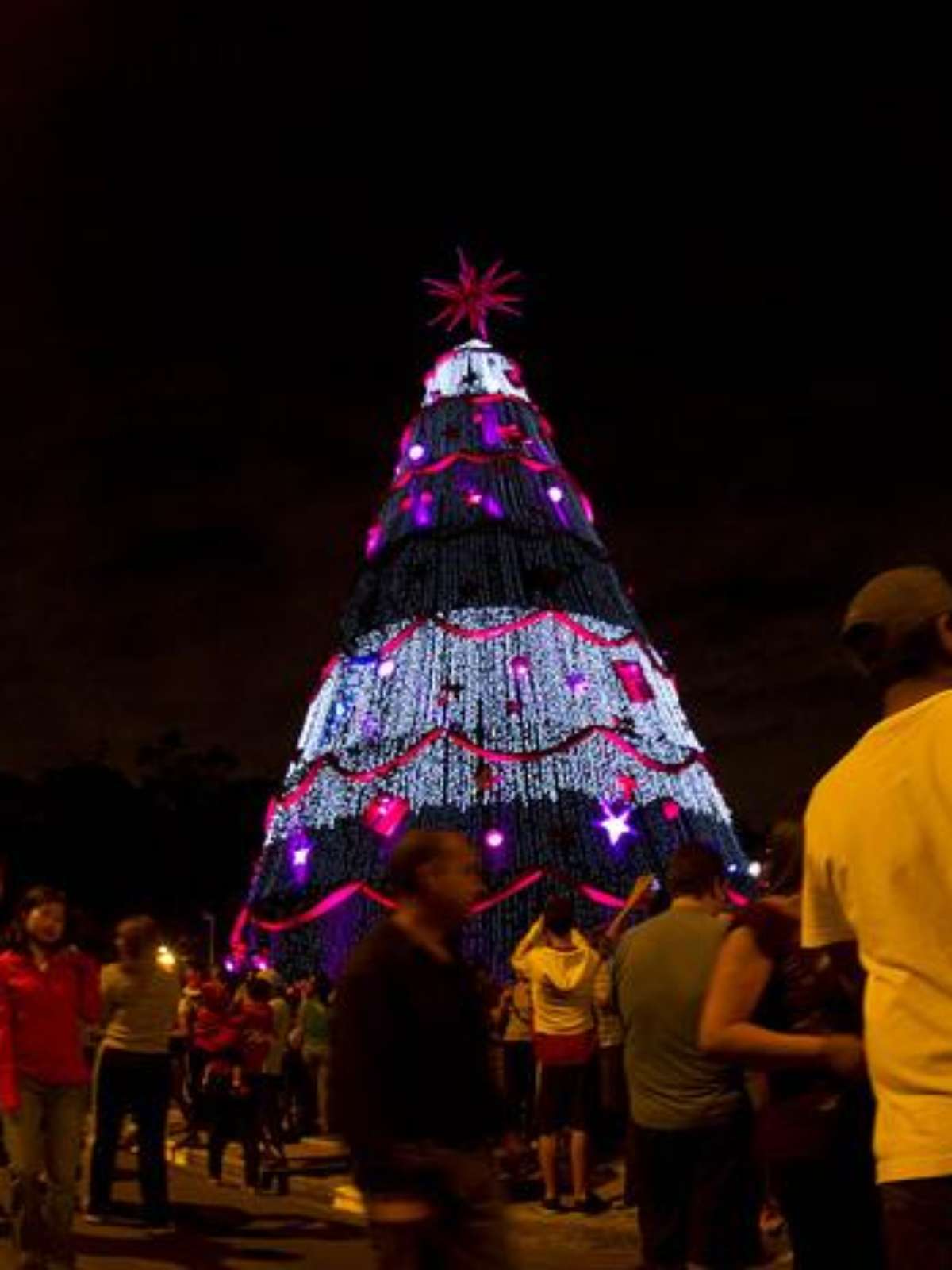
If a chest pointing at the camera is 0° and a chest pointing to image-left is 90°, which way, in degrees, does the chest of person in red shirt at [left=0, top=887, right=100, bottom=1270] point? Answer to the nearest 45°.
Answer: approximately 0°

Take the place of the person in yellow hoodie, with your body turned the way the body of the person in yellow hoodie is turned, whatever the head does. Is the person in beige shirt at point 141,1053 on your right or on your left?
on your left

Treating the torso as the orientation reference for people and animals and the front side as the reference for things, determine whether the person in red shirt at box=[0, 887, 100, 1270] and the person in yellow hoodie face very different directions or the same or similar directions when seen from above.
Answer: very different directions

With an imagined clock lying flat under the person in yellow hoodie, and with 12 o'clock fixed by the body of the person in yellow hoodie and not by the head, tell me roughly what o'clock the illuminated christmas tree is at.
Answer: The illuminated christmas tree is roughly at 12 o'clock from the person in yellow hoodie.

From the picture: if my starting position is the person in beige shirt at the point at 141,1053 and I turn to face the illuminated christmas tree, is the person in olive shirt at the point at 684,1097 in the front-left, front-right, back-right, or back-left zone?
back-right

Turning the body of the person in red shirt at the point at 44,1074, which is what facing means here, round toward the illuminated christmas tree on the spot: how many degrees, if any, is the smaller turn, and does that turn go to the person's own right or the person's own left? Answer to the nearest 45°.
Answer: approximately 135° to the person's own left

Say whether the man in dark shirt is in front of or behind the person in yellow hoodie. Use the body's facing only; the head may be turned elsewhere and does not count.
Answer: behind

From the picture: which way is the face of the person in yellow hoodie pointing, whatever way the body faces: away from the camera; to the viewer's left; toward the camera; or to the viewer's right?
away from the camera

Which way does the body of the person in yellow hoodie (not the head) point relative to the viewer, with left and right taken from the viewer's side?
facing away from the viewer

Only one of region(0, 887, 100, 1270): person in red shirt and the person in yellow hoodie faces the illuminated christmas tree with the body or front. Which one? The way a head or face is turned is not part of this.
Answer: the person in yellow hoodie

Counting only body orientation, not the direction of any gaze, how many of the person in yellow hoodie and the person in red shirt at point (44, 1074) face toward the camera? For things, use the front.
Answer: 1

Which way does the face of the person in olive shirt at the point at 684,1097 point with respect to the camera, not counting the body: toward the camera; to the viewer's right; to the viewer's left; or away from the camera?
away from the camera

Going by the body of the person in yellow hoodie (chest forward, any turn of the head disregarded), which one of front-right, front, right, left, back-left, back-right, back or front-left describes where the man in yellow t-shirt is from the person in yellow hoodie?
back

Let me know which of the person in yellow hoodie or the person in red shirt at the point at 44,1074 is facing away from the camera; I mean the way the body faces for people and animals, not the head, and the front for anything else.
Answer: the person in yellow hoodie
